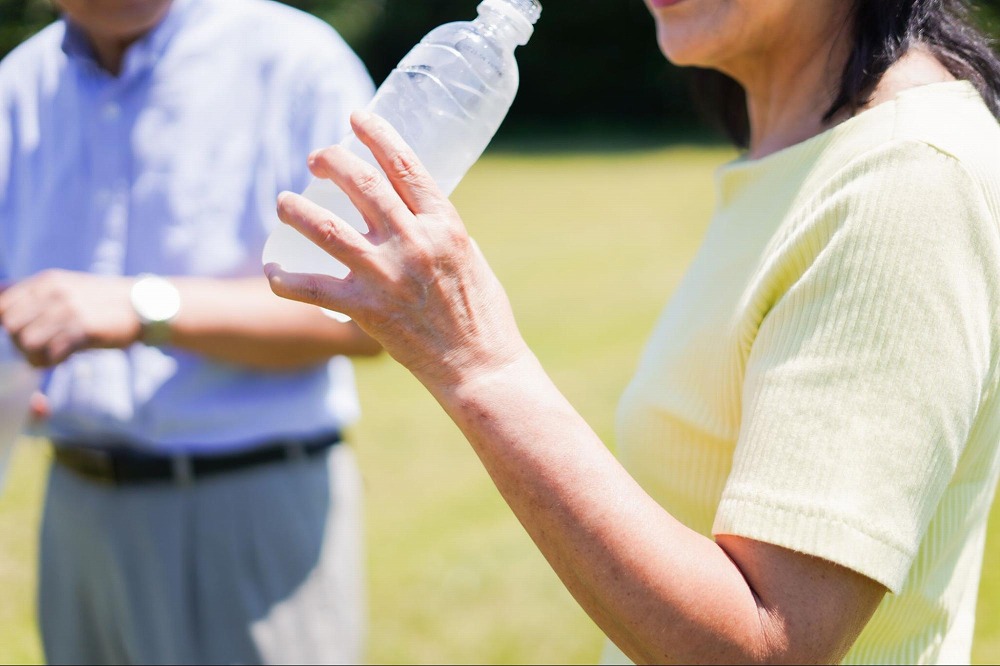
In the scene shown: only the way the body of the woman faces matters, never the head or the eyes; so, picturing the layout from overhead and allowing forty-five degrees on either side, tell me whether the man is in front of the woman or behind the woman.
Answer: in front

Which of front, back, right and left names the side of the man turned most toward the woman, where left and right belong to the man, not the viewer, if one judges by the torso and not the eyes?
left

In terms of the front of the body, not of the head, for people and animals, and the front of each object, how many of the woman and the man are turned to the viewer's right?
0

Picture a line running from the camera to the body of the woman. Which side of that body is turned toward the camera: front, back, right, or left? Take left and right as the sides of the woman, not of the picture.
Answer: left

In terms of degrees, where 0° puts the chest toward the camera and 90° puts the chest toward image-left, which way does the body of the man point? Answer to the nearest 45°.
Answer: approximately 45°

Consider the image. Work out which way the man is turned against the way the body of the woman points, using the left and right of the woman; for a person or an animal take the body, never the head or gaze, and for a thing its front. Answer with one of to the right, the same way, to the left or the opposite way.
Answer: to the left
